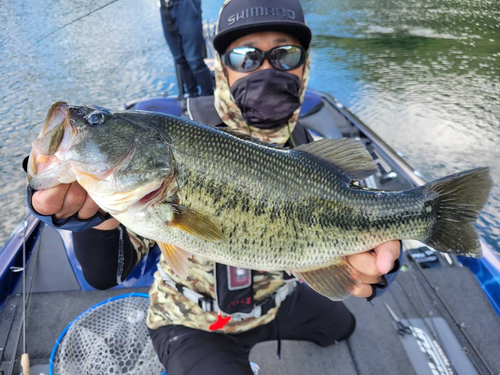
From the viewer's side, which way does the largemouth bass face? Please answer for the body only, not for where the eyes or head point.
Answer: to the viewer's left
